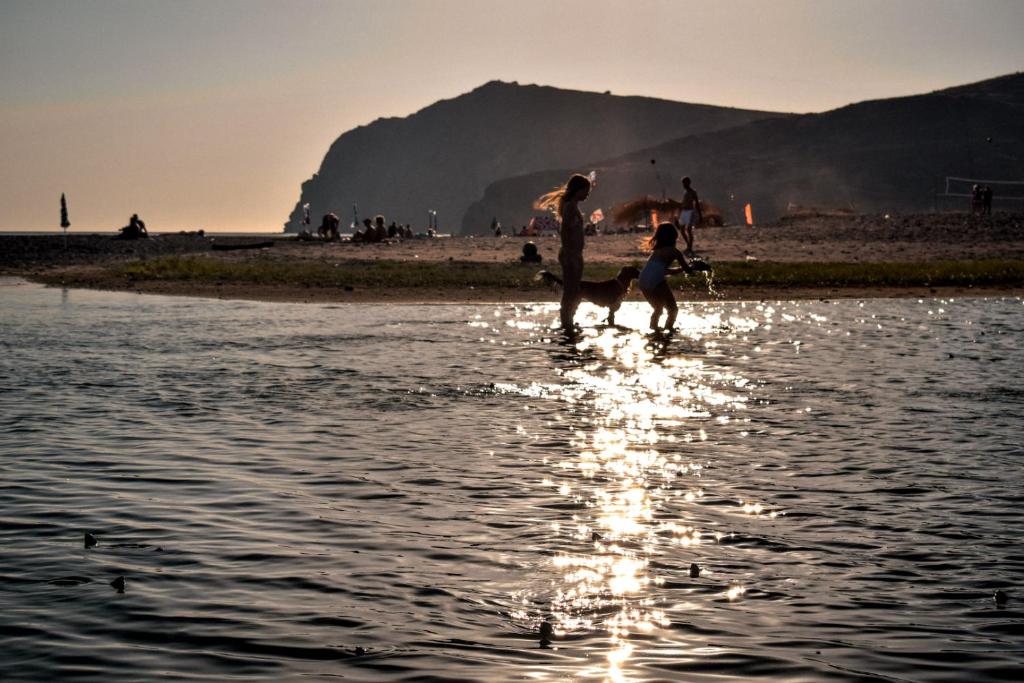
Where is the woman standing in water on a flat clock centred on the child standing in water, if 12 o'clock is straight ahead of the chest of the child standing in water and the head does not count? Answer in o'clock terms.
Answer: The woman standing in water is roughly at 6 o'clock from the child standing in water.

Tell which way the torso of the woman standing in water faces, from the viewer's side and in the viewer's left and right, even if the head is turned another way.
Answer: facing to the right of the viewer

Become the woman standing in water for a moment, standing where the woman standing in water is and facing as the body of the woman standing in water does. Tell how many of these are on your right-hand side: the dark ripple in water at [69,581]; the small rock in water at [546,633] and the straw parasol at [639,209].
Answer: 2

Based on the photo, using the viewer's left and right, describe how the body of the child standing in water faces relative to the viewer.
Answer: facing to the right of the viewer

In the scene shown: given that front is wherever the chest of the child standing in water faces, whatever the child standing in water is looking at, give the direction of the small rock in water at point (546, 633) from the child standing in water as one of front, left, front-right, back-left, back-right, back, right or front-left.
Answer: right

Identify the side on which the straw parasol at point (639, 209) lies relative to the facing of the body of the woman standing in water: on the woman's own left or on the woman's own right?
on the woman's own left

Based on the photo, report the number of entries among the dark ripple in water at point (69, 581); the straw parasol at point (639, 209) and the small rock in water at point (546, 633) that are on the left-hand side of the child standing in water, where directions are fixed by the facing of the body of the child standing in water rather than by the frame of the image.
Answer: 1

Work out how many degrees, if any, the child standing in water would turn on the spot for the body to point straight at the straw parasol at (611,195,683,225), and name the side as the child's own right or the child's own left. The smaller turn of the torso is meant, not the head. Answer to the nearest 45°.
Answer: approximately 90° to the child's own left

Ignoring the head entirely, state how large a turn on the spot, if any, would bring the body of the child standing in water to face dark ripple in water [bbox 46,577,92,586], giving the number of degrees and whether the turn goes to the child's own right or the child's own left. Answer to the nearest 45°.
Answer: approximately 90° to the child's own right

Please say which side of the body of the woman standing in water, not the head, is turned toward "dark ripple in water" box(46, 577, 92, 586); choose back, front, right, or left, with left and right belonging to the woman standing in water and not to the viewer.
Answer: right
